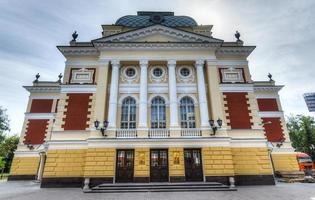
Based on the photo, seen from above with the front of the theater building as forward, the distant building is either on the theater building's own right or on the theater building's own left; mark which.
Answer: on the theater building's own left

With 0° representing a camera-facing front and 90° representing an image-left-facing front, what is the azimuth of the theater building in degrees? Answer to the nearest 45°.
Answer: approximately 0°

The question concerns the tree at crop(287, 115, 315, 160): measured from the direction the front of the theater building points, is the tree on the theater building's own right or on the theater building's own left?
on the theater building's own left

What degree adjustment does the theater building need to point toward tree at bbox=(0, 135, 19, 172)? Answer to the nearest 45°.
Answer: approximately 135° to its right
